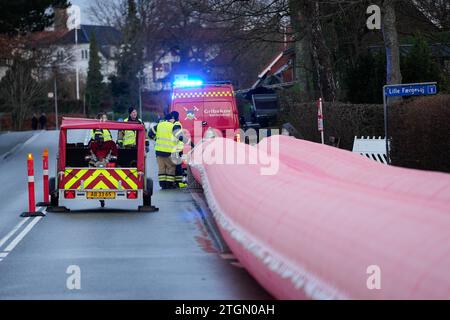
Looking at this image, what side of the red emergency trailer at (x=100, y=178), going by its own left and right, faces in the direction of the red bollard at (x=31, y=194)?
left

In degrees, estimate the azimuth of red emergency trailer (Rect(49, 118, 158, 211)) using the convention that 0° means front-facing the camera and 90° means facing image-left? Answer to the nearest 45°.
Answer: approximately 180°

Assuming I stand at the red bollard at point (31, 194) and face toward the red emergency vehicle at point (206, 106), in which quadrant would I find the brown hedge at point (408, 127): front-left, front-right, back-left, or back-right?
front-right

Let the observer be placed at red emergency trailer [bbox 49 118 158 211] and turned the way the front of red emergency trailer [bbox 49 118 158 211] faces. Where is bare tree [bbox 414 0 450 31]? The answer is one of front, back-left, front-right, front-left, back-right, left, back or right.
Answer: front-right
